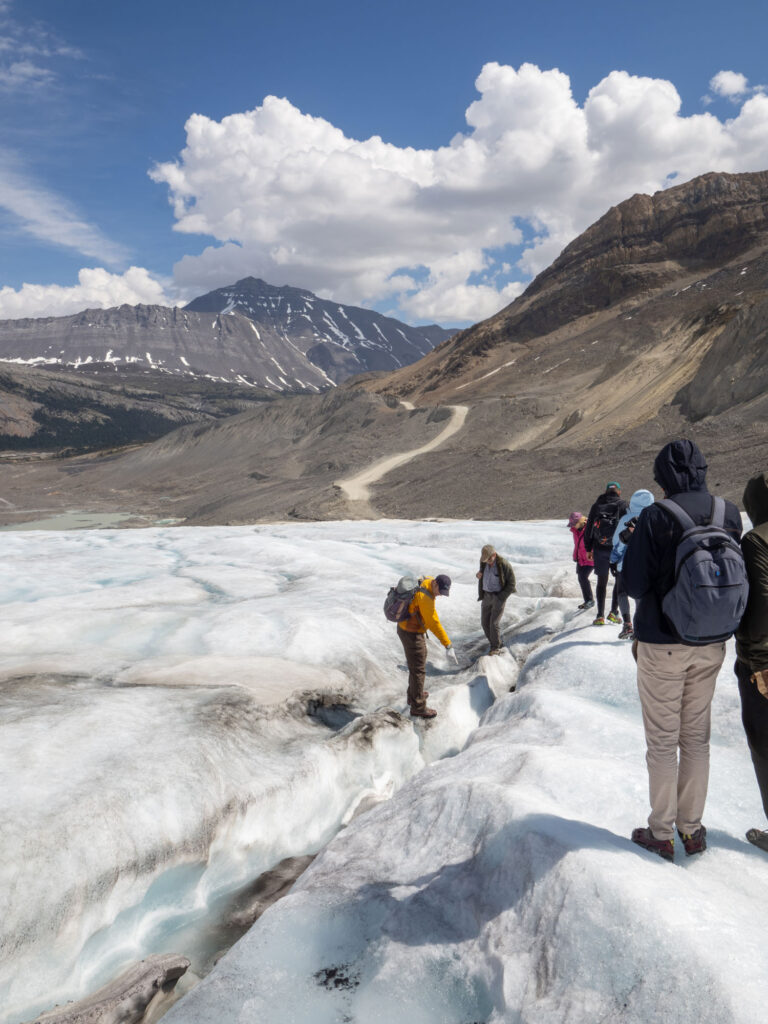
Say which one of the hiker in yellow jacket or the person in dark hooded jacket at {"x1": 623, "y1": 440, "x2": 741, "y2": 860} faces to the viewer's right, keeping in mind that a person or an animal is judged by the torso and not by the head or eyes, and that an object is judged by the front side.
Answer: the hiker in yellow jacket

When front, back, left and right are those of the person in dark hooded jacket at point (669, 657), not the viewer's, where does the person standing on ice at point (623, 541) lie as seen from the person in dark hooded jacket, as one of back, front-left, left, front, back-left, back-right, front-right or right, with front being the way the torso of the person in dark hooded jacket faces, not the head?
front-right

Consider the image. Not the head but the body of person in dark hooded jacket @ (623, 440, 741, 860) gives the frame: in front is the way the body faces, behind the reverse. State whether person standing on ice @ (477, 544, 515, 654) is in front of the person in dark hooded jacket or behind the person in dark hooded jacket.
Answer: in front

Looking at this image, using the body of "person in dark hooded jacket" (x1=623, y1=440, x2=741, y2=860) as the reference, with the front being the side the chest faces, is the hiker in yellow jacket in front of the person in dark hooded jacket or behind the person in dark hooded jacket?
in front

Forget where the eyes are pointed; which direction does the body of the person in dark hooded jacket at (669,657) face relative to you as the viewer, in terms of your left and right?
facing away from the viewer and to the left of the viewer

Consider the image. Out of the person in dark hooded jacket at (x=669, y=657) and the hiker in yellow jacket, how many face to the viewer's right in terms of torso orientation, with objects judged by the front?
1

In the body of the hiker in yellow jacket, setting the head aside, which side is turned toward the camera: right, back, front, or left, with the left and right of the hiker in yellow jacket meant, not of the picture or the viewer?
right

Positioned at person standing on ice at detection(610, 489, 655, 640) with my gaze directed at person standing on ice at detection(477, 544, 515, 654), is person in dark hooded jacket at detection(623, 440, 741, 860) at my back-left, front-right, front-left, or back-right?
back-left

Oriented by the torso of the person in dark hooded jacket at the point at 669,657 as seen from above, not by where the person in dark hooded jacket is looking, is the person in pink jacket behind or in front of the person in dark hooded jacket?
in front
